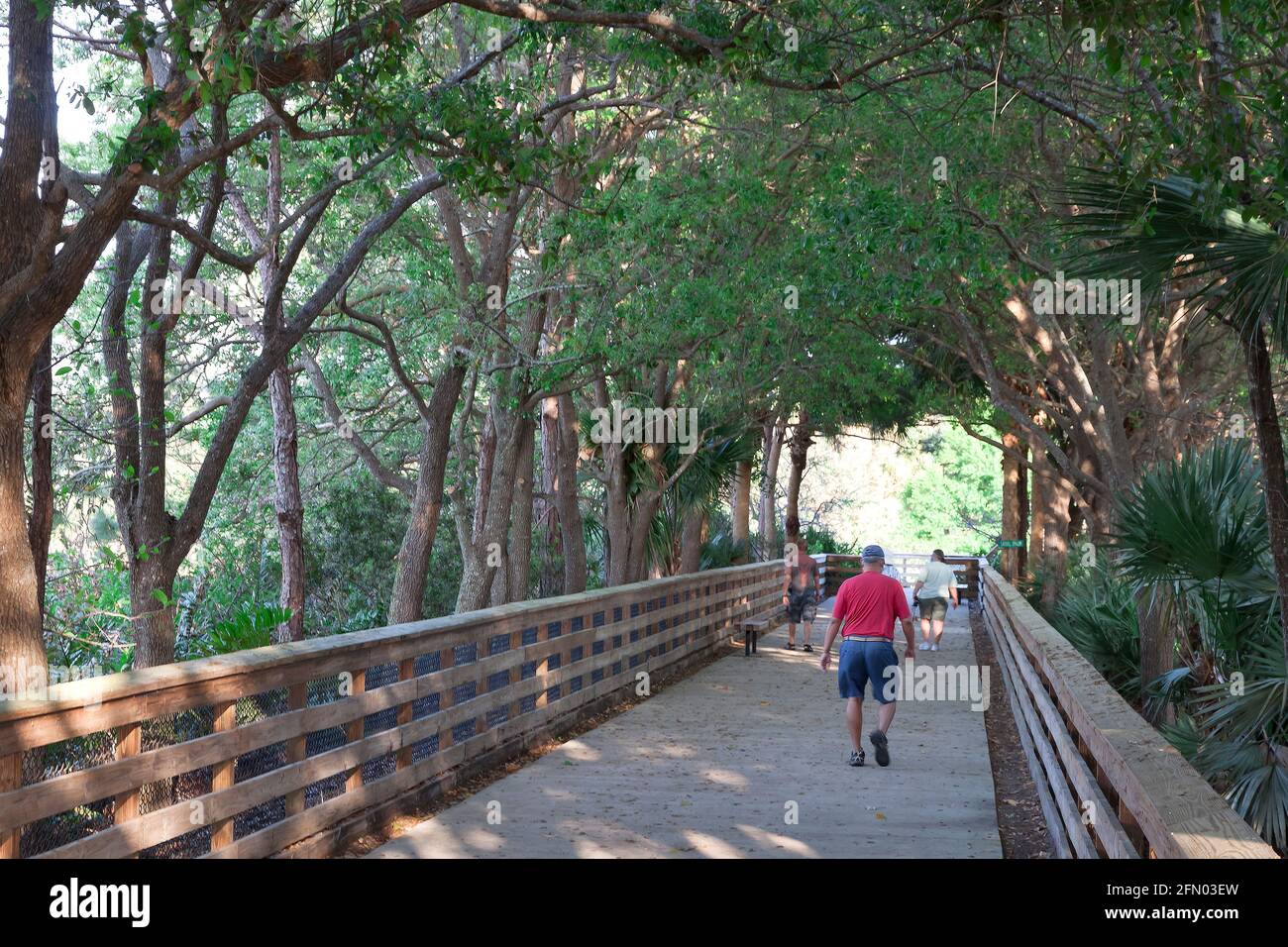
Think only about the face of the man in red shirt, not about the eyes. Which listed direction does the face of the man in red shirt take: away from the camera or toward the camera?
away from the camera

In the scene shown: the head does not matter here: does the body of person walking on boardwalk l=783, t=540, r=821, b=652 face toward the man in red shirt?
yes

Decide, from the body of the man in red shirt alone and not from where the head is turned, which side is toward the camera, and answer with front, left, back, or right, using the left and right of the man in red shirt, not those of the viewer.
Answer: back

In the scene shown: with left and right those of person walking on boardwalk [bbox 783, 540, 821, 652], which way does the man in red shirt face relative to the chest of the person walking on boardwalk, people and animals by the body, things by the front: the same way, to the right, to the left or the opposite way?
the opposite way

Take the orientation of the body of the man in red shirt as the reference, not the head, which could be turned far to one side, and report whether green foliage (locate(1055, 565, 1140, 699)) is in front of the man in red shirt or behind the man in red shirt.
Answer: in front

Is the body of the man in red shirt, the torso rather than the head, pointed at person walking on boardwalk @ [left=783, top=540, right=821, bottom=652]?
yes

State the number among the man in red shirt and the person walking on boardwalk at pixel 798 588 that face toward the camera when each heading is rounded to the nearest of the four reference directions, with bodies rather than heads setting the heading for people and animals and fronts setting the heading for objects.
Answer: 1

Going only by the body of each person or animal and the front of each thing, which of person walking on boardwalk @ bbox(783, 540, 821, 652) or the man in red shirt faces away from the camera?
the man in red shirt

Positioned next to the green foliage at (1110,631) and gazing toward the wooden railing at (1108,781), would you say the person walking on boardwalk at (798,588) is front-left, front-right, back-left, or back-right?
back-right
